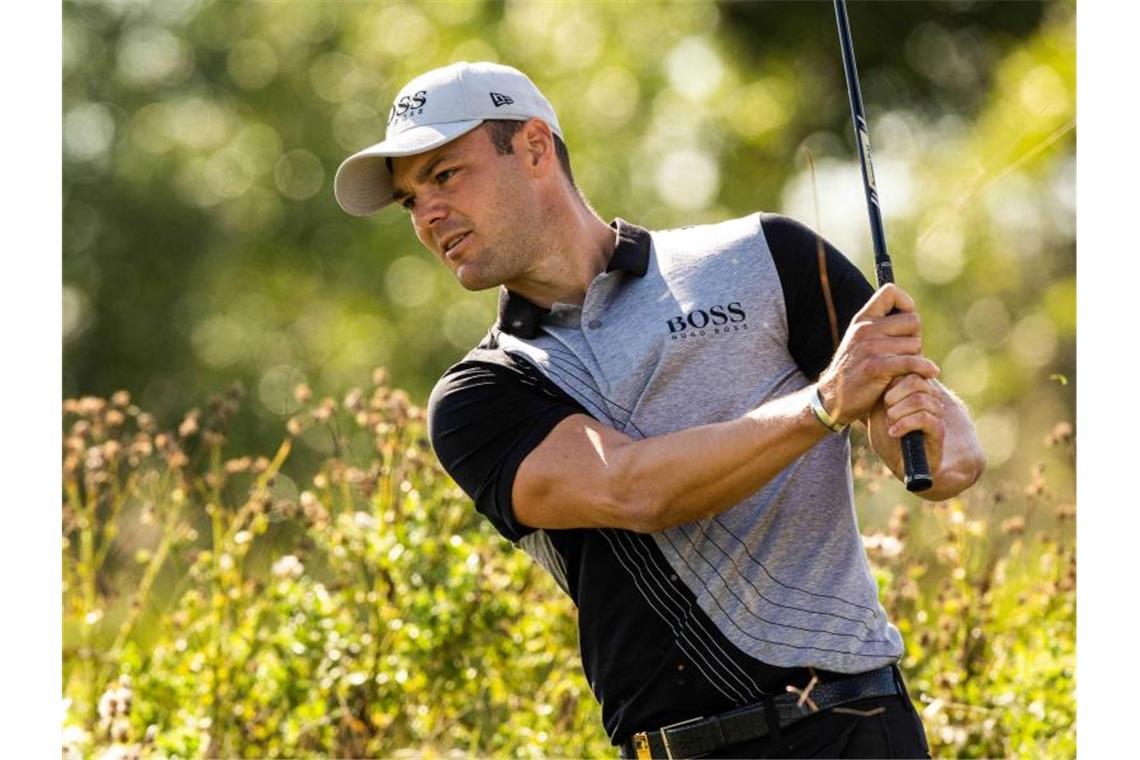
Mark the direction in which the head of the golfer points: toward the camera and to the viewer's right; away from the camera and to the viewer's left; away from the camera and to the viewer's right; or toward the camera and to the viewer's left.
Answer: toward the camera and to the viewer's left

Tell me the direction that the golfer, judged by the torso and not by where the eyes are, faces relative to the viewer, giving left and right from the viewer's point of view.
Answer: facing the viewer and to the left of the viewer
